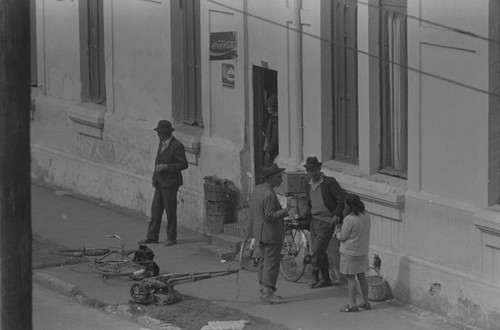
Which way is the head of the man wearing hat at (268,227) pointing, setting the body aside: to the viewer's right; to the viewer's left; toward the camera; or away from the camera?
to the viewer's right

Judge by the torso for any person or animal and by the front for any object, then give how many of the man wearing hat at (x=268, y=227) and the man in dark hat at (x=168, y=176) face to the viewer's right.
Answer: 1

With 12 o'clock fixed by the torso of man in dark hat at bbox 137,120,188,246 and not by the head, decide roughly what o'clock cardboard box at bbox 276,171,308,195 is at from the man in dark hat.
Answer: The cardboard box is roughly at 9 o'clock from the man in dark hat.

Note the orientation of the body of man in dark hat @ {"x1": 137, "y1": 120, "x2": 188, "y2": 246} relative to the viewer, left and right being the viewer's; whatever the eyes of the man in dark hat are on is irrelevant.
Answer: facing the viewer and to the left of the viewer

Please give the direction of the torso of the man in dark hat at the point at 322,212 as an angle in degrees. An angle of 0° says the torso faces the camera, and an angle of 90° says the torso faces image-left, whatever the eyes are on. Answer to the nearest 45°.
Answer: approximately 45°

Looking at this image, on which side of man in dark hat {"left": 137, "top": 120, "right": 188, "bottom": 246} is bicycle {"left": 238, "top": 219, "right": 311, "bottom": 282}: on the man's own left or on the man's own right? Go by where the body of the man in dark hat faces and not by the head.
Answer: on the man's own left

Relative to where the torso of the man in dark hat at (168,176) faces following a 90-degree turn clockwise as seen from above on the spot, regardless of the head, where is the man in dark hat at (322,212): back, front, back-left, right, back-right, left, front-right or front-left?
back

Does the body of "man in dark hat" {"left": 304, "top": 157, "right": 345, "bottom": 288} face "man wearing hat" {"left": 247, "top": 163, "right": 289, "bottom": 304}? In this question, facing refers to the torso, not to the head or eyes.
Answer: yes

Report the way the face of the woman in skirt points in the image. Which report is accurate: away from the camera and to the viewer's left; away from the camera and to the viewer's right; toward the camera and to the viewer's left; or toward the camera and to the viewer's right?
away from the camera and to the viewer's left

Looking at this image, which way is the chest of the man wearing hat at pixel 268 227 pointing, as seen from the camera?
to the viewer's right
